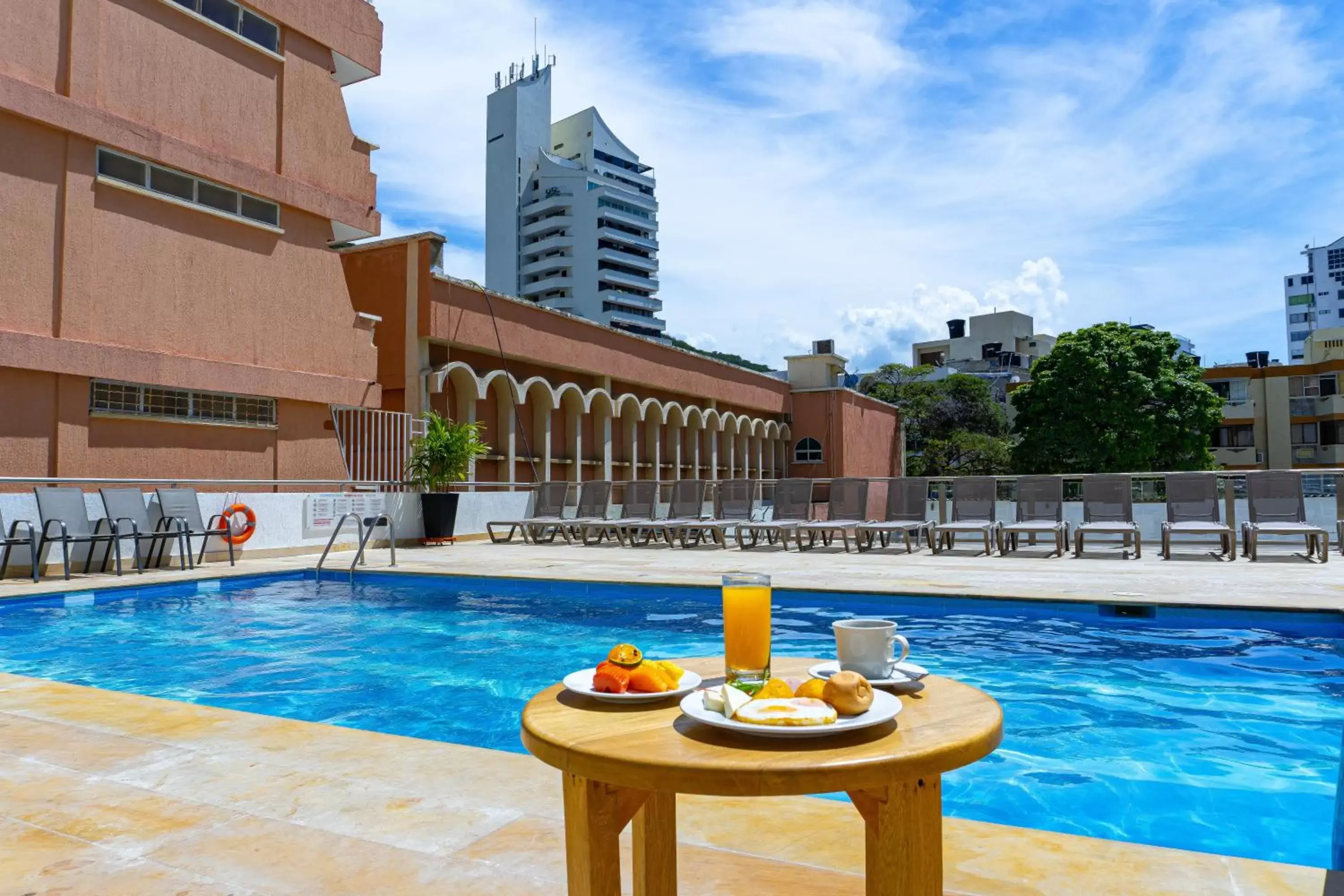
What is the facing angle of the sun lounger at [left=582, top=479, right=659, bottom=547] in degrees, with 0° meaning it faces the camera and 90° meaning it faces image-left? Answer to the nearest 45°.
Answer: approximately 45°

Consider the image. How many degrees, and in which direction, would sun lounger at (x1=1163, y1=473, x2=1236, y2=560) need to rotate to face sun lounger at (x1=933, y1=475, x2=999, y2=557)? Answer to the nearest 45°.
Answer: approximately 90° to its right

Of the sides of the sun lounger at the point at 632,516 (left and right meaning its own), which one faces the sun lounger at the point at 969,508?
left

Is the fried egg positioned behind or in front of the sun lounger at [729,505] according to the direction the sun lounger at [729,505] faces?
in front

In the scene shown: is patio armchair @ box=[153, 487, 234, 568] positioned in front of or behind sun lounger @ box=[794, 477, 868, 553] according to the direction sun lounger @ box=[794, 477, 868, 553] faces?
in front

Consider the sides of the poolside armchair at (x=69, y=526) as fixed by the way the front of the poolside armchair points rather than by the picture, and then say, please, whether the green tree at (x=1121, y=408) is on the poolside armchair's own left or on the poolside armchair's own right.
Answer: on the poolside armchair's own left

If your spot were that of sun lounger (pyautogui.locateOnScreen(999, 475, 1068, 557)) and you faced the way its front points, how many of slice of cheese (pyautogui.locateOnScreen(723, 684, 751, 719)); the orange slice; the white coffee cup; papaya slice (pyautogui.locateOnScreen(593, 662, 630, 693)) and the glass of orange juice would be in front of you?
5

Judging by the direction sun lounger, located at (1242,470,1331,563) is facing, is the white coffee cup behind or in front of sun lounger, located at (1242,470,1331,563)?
in front

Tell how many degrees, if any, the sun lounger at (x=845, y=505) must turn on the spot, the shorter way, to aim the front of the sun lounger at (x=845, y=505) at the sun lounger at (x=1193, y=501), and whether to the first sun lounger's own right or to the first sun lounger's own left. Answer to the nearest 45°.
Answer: approximately 135° to the first sun lounger's own left

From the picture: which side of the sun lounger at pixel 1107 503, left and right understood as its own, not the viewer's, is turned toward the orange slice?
front

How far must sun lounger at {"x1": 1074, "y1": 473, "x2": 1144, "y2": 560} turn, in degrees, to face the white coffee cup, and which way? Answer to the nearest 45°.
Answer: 0° — it already faces it

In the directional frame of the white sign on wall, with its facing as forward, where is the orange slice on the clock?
The orange slice is roughly at 12 o'clock from the white sign on wall.

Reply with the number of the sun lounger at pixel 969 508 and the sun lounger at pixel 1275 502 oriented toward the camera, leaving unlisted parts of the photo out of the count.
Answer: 2

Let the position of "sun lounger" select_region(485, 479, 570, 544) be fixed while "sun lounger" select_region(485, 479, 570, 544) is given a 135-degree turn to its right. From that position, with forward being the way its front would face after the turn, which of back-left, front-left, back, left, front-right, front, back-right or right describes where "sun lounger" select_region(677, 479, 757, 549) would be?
back-right
